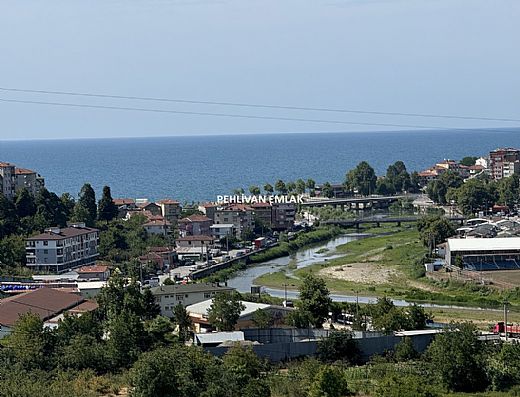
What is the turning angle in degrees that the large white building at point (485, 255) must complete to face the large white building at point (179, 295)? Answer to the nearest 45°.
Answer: approximately 45° to its right

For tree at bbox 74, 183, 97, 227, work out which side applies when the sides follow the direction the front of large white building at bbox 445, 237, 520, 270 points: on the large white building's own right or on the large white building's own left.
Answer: on the large white building's own right

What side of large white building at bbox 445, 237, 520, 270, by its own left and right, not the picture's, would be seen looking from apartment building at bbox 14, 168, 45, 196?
right

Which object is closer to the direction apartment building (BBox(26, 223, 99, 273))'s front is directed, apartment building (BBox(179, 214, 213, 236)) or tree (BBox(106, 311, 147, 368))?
the tree

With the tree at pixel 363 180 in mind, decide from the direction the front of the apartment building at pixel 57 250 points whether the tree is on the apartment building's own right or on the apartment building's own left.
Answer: on the apartment building's own left

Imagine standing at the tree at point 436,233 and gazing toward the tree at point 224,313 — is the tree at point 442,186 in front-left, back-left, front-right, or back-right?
back-right

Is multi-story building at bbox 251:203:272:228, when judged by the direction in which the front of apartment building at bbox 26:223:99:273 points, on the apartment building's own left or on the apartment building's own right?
on the apartment building's own left
